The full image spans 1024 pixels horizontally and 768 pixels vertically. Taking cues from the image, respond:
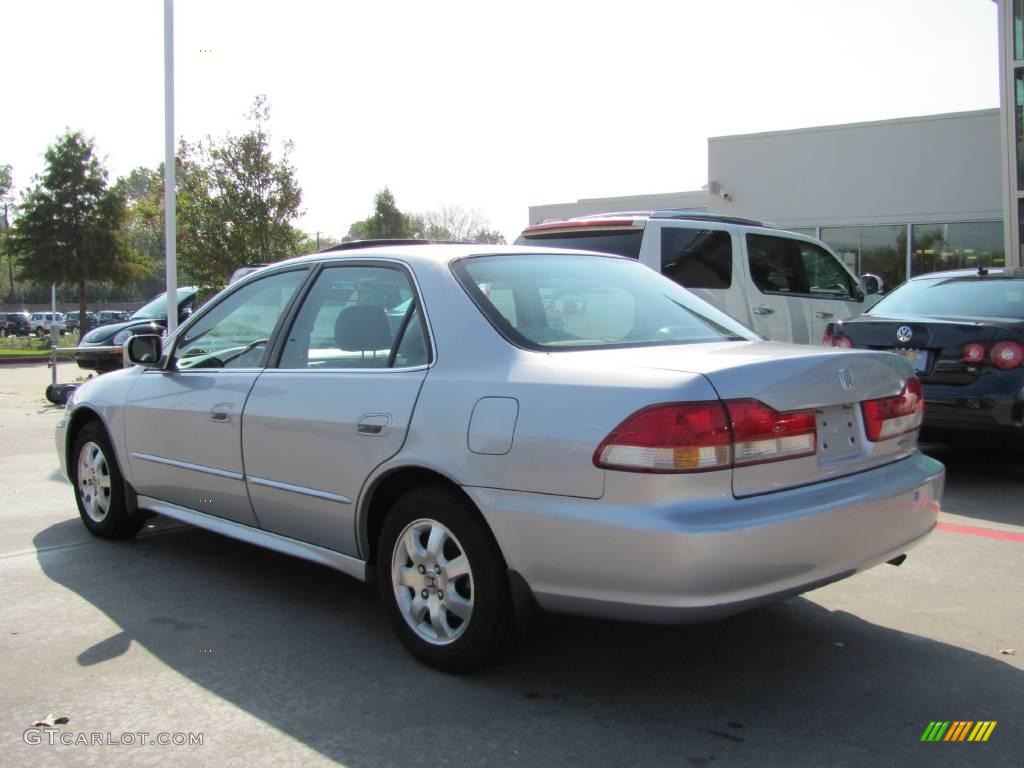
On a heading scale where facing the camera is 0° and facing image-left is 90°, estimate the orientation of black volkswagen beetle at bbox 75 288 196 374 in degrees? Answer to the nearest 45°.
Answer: approximately 45°

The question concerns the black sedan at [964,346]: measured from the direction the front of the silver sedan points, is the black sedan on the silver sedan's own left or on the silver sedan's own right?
on the silver sedan's own right

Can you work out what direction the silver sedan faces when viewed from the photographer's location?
facing away from the viewer and to the left of the viewer

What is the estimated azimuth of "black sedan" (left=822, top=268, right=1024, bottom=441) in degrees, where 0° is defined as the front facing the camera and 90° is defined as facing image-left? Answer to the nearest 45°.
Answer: approximately 225°

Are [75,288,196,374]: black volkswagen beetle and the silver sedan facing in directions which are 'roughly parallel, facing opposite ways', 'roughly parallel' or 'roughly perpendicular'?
roughly perpendicular

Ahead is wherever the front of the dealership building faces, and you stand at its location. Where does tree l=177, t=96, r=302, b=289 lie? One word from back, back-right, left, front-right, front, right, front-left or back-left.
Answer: front-right

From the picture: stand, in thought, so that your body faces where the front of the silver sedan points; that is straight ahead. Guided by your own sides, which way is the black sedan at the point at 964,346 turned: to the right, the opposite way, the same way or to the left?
to the right

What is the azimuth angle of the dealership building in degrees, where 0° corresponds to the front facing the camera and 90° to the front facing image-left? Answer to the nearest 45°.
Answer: approximately 45°

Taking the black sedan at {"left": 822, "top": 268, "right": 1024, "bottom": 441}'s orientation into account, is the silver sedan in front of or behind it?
behind

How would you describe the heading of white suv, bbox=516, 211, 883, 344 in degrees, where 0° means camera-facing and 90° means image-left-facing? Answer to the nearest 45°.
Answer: approximately 225°
